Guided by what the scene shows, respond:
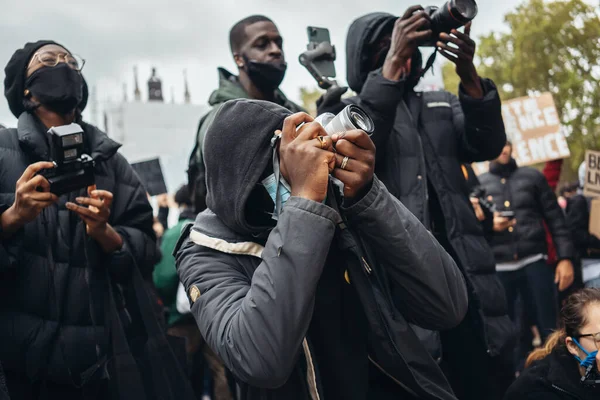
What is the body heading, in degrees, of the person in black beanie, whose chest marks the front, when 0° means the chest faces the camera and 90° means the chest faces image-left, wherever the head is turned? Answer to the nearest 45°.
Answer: approximately 315°

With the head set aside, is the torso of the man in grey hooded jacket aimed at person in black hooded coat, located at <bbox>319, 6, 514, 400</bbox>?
no

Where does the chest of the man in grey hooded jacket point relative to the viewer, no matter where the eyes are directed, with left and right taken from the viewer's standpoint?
facing the viewer and to the right of the viewer

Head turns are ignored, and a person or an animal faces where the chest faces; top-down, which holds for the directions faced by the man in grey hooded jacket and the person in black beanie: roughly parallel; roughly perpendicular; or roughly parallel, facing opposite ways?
roughly parallel

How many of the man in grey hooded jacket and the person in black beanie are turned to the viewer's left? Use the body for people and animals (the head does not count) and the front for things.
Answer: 0

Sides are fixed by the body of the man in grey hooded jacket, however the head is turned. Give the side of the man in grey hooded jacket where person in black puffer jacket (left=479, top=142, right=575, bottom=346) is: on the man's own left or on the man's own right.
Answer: on the man's own left

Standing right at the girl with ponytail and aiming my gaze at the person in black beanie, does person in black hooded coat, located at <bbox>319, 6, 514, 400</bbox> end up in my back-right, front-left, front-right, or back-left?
front-right

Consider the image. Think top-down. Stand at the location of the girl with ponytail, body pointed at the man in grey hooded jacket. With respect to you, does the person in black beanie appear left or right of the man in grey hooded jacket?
right

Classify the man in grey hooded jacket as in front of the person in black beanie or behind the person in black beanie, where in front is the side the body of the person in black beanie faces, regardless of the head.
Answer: in front

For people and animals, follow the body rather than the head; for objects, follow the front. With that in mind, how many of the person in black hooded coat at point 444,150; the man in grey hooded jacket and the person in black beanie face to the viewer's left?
0
